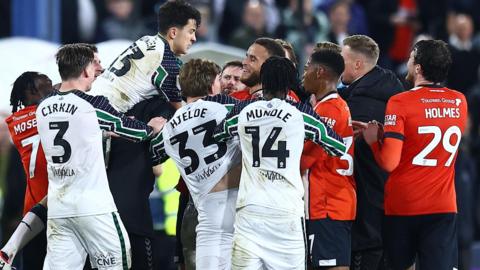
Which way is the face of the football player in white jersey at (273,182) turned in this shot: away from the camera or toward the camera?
away from the camera

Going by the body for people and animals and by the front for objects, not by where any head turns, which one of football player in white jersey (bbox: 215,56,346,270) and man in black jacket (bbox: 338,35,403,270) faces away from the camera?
the football player in white jersey

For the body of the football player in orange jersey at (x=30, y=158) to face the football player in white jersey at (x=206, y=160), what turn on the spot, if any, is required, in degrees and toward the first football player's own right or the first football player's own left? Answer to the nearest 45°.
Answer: approximately 90° to the first football player's own right

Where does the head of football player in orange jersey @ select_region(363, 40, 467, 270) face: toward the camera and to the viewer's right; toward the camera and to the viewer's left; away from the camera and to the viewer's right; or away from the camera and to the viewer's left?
away from the camera and to the viewer's left

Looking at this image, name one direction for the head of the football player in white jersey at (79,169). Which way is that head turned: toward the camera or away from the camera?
away from the camera

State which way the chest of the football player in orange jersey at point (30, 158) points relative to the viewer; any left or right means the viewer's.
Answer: facing away from the viewer and to the right of the viewer

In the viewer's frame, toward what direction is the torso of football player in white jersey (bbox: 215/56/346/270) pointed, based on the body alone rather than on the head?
away from the camera

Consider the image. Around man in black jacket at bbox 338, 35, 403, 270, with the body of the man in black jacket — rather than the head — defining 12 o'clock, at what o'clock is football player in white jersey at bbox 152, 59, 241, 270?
The football player in white jersey is roughly at 11 o'clock from the man in black jacket.

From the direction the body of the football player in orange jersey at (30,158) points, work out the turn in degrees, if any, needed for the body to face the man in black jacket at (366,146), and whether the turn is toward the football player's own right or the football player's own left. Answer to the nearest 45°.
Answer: approximately 45° to the football player's own right

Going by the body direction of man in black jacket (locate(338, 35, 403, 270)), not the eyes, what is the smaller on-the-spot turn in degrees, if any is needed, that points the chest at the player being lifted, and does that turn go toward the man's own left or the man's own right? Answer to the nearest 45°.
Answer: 0° — they already face them

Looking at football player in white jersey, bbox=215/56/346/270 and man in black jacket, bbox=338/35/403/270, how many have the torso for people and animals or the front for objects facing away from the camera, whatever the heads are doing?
1

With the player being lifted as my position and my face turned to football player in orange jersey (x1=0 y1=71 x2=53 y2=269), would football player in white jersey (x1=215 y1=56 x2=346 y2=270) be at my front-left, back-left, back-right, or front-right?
back-left
